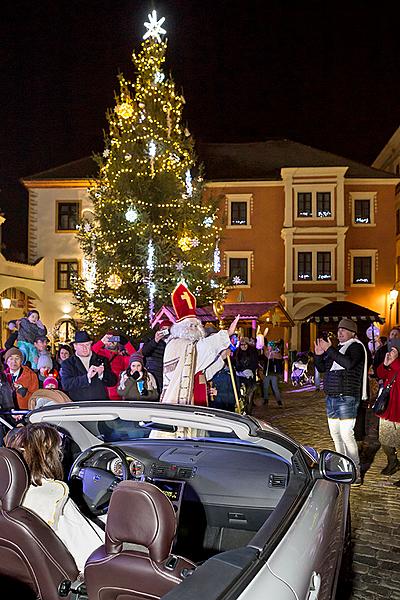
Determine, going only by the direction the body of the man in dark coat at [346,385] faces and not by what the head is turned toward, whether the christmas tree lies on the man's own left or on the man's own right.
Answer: on the man's own right

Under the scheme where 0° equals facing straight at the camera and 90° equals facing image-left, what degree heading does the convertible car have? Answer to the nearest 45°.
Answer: approximately 225°

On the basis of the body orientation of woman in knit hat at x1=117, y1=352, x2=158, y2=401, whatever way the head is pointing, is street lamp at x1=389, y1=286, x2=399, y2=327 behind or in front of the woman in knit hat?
behind

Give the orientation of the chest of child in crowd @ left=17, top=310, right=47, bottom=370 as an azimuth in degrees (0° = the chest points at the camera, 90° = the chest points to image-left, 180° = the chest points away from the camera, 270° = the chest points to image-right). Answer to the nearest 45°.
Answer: approximately 315°
